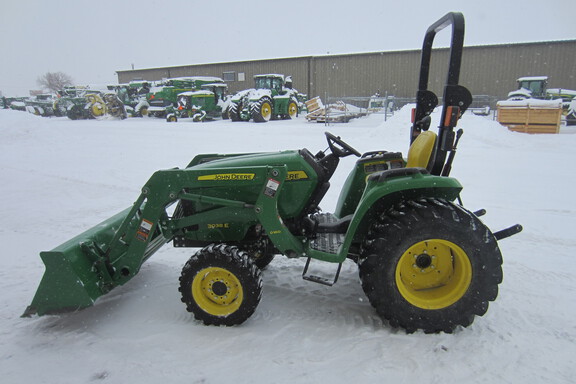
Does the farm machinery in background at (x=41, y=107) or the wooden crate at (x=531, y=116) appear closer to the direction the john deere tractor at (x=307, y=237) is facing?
the farm machinery in background

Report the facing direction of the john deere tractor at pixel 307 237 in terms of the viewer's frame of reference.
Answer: facing to the left of the viewer

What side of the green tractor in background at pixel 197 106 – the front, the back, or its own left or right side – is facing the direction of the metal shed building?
back

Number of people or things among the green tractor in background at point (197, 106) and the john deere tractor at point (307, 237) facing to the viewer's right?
0

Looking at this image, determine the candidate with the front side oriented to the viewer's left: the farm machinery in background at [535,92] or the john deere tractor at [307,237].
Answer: the john deere tractor

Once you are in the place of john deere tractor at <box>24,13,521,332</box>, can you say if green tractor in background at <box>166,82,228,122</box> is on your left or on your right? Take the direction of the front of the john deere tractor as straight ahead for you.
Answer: on your right

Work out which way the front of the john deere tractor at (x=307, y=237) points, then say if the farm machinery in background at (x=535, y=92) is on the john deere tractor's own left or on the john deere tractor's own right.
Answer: on the john deere tractor's own right
